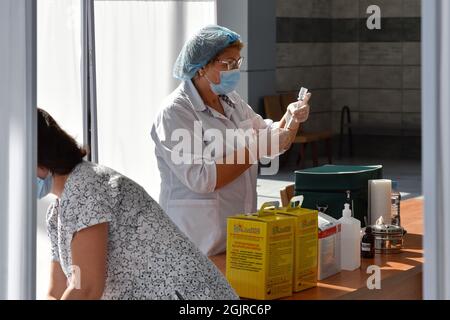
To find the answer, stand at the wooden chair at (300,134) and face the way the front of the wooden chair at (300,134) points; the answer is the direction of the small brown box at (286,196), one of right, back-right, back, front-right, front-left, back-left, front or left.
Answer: front-right

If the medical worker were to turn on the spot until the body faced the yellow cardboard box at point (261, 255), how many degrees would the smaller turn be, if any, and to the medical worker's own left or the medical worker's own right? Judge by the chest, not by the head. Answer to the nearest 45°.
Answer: approximately 45° to the medical worker's own right

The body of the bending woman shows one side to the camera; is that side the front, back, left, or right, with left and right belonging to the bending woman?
left

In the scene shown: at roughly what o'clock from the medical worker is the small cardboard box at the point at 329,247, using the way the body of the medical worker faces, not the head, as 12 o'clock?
The small cardboard box is roughly at 12 o'clock from the medical worker.

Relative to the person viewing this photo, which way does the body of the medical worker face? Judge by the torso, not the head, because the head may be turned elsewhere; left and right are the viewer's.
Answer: facing the viewer and to the right of the viewer

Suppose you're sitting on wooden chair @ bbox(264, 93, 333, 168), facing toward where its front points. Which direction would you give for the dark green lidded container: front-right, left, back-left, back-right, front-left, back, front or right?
front-right

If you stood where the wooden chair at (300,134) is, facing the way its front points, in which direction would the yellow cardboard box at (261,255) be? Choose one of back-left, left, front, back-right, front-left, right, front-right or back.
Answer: front-right
